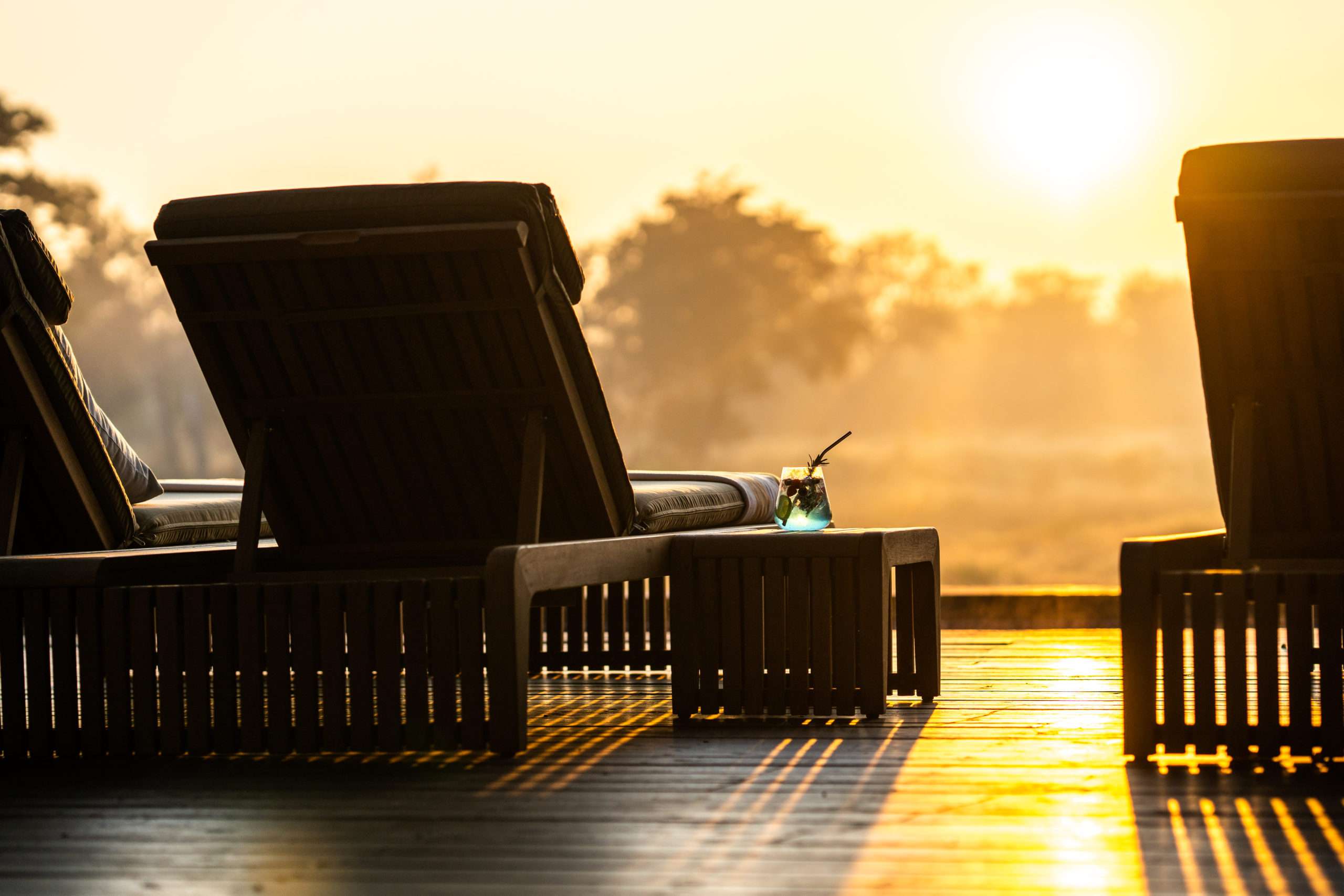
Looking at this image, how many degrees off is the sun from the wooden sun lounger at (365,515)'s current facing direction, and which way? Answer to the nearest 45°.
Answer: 0° — it already faces it

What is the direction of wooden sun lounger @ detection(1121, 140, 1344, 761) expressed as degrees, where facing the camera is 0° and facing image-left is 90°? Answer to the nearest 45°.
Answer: approximately 180°

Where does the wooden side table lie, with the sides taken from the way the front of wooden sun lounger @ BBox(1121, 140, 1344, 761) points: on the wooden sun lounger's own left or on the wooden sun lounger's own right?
on the wooden sun lounger's own left

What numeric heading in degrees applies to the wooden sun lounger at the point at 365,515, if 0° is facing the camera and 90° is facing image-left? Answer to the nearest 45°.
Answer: approximately 225°

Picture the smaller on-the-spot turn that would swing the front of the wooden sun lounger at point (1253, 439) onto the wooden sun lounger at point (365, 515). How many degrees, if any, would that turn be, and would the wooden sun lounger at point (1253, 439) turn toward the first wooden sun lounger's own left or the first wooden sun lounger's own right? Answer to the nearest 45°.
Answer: approximately 90° to the first wooden sun lounger's own left

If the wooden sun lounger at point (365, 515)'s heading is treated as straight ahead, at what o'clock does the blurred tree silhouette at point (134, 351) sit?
The blurred tree silhouette is roughly at 10 o'clock from the wooden sun lounger.

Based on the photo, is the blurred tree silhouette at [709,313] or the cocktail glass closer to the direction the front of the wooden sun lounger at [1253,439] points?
the blurred tree silhouette

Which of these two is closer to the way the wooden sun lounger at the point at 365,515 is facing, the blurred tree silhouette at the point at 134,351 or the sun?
the sun
